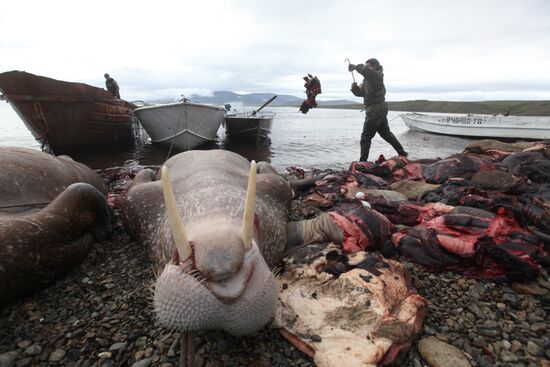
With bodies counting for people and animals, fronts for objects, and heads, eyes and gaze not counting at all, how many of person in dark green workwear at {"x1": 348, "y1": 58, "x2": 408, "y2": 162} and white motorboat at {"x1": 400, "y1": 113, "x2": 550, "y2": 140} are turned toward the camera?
0

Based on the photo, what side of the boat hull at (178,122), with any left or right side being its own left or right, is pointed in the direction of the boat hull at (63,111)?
right

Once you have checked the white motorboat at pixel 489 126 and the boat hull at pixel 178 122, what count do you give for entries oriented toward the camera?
1

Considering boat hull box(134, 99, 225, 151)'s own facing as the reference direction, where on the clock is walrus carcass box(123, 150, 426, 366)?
The walrus carcass is roughly at 12 o'clock from the boat hull.

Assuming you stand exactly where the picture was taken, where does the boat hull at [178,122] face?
facing the viewer

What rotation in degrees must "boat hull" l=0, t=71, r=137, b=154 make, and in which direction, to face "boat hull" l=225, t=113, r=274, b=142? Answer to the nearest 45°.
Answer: approximately 135° to its left

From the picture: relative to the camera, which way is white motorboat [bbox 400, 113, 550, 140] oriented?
to the viewer's left

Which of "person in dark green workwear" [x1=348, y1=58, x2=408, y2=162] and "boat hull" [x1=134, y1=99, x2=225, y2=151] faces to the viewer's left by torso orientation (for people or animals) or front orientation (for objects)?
the person in dark green workwear

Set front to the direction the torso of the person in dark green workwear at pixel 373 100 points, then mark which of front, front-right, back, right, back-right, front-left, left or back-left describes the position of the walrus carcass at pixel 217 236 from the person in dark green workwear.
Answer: left

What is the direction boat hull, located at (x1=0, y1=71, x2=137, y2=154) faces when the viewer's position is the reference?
facing the viewer and to the left of the viewer

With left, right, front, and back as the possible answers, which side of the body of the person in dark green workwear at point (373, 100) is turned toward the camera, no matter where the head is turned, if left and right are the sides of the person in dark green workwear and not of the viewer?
left

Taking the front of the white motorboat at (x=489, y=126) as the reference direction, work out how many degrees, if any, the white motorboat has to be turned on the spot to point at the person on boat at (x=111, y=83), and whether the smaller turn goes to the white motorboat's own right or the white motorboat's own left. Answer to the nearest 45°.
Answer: approximately 45° to the white motorboat's own left

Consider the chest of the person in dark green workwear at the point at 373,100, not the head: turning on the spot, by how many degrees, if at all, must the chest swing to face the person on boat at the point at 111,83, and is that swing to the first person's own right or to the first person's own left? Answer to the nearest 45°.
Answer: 0° — they already face them

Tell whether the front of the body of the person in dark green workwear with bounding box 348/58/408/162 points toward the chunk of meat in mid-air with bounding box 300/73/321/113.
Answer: yes

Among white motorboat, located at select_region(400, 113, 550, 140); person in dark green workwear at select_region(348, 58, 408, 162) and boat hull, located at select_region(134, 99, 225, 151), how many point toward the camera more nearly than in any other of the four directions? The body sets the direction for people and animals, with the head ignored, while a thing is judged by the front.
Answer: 1
